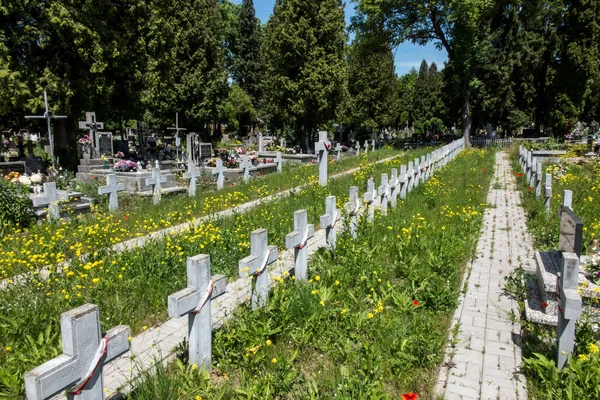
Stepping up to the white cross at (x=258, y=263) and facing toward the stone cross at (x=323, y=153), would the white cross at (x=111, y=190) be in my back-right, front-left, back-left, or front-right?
front-left

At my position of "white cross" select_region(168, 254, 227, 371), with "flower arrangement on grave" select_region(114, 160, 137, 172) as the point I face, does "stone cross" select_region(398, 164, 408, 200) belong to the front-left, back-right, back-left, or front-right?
front-right

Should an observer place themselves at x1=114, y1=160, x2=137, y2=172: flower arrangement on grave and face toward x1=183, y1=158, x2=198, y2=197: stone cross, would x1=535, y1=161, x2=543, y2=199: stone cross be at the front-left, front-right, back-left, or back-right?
front-left

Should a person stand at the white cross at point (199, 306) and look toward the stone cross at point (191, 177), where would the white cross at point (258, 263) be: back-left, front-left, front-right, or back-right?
front-right
